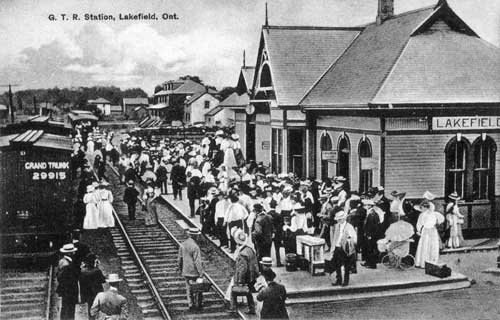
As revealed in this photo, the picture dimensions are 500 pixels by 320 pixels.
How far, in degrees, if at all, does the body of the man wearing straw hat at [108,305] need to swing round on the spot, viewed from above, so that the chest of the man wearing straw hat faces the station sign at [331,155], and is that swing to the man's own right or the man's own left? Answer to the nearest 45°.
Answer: approximately 45° to the man's own right

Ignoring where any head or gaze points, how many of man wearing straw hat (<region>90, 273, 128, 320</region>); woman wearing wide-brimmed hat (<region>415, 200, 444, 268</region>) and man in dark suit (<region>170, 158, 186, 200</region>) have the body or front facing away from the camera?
2

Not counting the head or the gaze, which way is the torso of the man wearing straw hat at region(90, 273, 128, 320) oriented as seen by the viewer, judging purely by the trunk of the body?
away from the camera

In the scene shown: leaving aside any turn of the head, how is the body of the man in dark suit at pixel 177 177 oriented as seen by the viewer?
away from the camera

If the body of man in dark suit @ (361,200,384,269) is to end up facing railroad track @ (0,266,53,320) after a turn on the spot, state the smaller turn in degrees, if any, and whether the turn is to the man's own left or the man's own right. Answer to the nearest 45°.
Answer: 0° — they already face it

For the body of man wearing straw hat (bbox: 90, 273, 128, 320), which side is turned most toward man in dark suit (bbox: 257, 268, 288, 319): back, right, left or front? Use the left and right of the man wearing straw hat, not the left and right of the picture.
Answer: right

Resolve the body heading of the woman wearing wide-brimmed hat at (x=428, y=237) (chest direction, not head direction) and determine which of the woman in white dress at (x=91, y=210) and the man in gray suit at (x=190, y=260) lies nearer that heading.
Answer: the man in gray suit

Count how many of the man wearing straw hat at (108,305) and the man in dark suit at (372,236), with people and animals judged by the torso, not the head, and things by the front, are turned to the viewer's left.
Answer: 1

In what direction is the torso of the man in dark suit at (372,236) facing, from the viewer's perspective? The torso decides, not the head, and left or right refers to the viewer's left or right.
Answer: facing to the left of the viewer

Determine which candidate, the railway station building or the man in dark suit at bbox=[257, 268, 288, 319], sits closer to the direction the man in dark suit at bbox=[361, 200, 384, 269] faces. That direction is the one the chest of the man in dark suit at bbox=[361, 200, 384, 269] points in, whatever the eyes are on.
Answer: the man in dark suit

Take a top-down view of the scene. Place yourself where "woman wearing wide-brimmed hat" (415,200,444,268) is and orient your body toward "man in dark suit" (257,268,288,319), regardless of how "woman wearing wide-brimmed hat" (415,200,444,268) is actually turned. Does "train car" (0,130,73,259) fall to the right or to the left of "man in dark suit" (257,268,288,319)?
right

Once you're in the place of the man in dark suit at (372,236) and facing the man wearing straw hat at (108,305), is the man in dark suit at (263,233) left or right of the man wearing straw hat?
right

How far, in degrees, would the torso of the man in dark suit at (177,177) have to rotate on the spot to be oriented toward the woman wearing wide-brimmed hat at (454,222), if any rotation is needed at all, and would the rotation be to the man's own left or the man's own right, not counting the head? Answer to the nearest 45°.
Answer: approximately 135° to the man's own right

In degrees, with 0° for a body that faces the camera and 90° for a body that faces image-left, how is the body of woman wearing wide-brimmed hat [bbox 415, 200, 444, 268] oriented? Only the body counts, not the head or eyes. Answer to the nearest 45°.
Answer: approximately 45°
